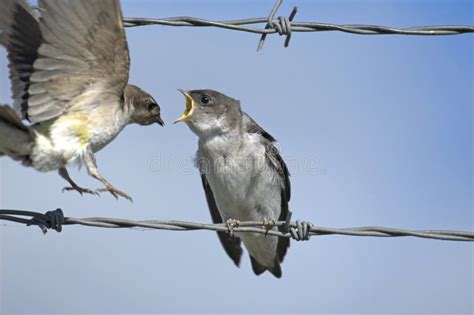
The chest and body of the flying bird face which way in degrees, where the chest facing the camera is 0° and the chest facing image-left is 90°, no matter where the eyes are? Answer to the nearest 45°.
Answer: approximately 270°

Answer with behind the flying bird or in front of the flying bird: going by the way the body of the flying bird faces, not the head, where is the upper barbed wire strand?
in front

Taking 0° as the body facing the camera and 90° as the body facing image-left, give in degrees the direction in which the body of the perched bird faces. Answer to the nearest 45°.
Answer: approximately 45°
